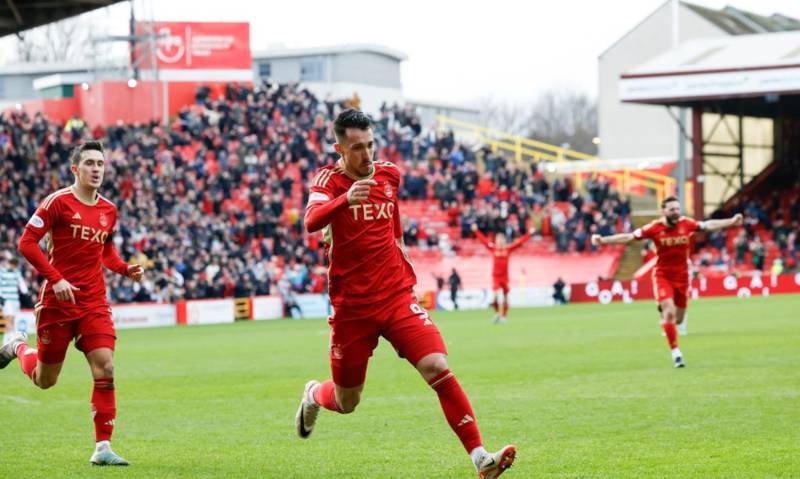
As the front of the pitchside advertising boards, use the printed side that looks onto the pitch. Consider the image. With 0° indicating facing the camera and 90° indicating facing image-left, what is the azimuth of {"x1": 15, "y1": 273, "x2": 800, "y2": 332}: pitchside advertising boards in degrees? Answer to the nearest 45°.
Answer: approximately 0°
